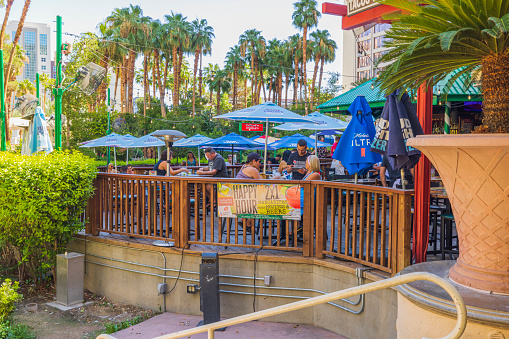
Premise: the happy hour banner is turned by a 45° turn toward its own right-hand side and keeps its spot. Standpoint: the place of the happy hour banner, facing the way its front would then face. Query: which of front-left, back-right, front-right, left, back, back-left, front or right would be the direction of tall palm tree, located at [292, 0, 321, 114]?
back-right

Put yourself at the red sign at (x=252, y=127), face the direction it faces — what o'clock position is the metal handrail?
The metal handrail is roughly at 12 o'clock from the red sign.

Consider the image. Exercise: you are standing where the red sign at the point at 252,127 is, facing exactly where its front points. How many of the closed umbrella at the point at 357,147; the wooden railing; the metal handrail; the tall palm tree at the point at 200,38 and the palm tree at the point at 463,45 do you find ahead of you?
4

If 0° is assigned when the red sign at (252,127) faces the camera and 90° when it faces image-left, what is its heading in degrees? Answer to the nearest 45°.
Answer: approximately 0°

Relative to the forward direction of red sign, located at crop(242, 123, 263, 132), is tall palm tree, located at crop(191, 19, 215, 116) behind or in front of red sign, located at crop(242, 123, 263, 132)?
behind

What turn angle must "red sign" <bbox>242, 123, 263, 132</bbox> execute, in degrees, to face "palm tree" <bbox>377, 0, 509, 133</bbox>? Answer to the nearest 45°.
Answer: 0° — it already faces it

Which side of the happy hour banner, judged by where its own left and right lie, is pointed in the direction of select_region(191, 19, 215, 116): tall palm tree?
back

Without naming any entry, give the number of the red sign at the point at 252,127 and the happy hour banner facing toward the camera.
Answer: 2

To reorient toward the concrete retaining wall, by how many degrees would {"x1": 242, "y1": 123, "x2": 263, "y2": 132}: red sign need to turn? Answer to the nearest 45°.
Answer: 0° — it already faces it

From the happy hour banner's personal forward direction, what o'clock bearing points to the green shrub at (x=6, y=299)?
The green shrub is roughly at 3 o'clock from the happy hour banner.
